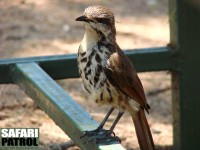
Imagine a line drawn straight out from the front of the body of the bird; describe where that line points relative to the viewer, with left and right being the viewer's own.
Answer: facing the viewer and to the left of the viewer
